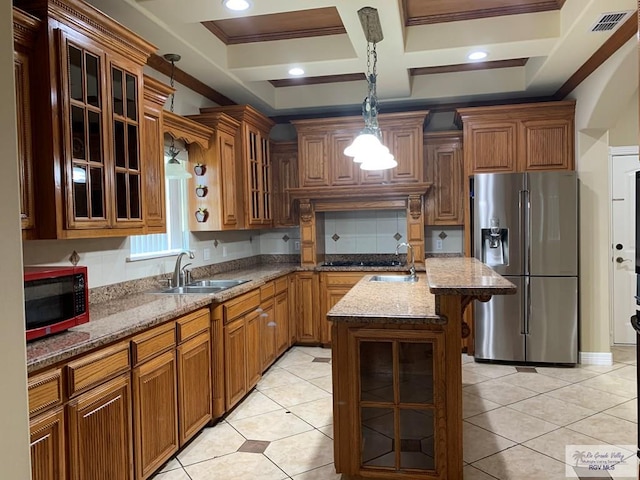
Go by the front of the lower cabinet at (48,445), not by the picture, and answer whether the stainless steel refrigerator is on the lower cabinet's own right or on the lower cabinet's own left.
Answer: on the lower cabinet's own left

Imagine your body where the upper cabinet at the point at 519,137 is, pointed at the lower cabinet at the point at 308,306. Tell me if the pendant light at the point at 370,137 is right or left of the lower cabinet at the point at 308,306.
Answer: left

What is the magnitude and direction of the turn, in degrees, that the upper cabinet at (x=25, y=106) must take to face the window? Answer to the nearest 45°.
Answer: approximately 90° to its left

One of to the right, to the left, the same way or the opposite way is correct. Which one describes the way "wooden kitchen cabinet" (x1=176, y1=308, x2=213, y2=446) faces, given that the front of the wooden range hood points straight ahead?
to the left

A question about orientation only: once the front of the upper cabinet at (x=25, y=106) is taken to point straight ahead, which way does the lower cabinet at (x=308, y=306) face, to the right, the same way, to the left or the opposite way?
to the right

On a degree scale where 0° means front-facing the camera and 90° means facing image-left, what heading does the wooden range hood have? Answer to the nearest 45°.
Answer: approximately 0°

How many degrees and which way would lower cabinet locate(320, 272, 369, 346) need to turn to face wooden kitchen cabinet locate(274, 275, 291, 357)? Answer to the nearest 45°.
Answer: approximately 45° to its right

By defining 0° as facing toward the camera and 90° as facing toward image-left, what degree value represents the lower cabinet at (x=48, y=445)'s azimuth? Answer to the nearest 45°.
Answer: approximately 315°

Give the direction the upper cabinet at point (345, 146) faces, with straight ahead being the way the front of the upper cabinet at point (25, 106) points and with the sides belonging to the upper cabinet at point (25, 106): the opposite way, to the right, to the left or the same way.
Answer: to the right

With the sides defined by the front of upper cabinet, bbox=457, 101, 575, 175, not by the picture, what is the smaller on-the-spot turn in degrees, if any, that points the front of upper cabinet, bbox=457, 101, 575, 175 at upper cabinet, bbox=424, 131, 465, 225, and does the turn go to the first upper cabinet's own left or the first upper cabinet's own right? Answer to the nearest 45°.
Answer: approximately 90° to the first upper cabinet's own right
